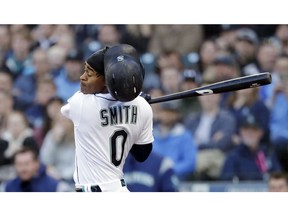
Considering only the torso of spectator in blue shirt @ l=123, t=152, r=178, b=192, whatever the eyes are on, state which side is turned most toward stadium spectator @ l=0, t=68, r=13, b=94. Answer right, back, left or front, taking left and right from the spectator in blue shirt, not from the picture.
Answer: right

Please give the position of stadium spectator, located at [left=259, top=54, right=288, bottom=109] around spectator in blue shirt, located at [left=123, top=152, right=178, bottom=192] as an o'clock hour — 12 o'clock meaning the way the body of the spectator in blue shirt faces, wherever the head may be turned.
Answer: The stadium spectator is roughly at 7 o'clock from the spectator in blue shirt.

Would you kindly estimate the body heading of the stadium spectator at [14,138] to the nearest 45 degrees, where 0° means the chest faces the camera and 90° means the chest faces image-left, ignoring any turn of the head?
approximately 0°

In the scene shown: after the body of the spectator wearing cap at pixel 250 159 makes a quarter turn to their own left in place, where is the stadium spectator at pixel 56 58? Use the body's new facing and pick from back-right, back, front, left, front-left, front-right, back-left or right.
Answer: back
